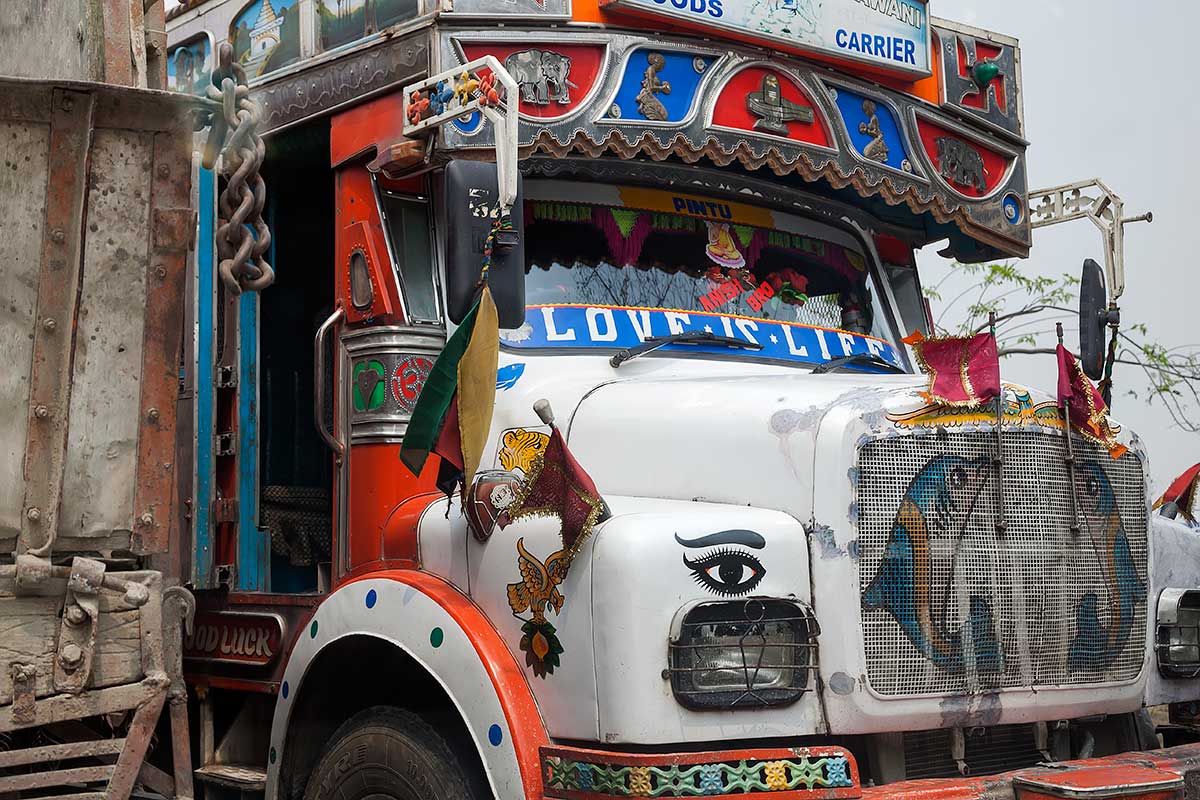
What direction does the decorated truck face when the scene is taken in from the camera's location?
facing the viewer and to the right of the viewer
